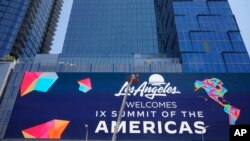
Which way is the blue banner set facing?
toward the camera
